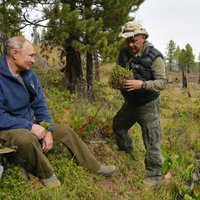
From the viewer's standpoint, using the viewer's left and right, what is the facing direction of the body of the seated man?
facing the viewer and to the right of the viewer

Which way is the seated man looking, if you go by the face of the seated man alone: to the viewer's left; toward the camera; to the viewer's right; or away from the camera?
to the viewer's right
